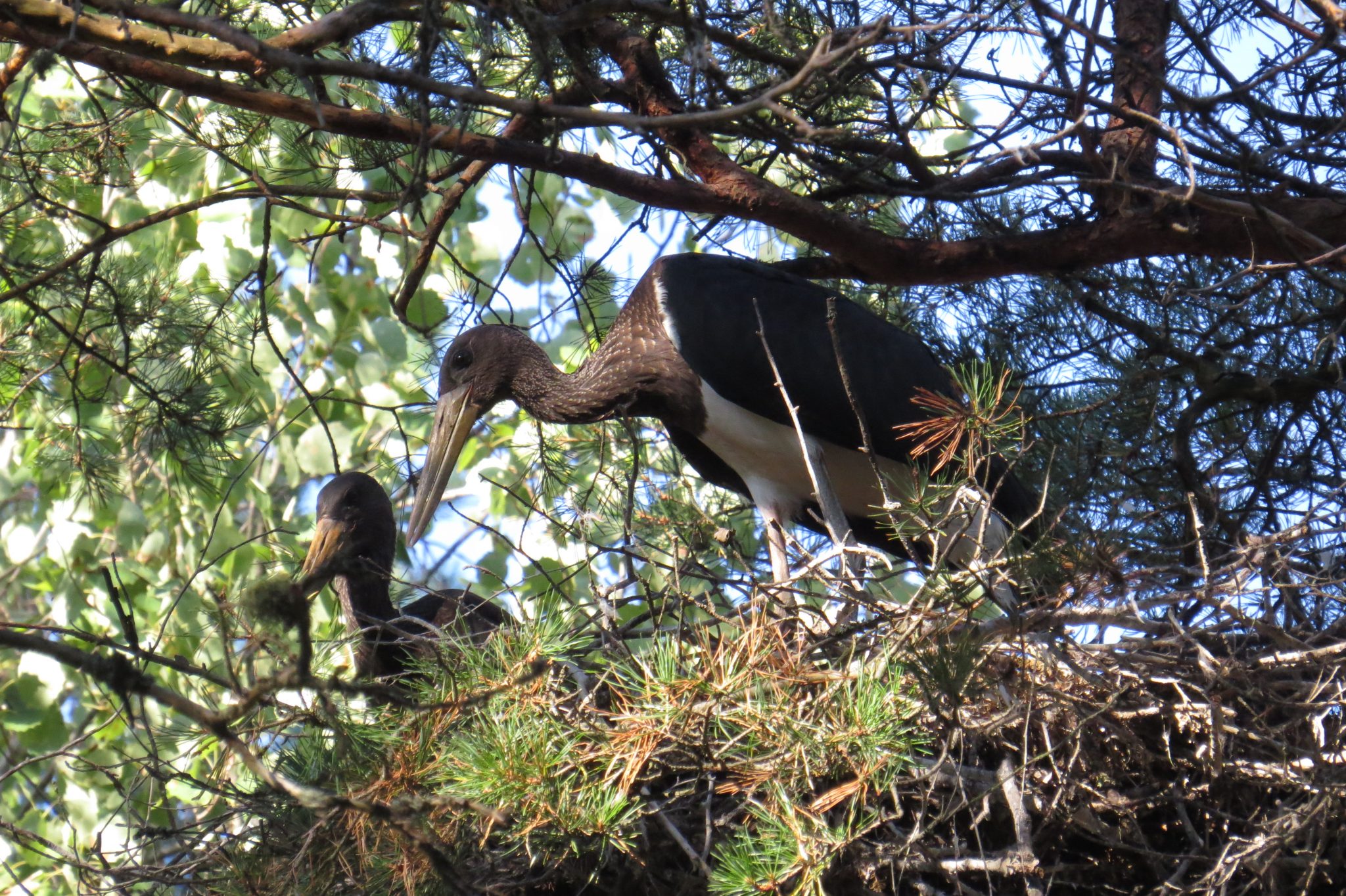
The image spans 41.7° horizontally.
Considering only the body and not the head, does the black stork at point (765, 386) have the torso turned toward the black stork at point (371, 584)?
yes

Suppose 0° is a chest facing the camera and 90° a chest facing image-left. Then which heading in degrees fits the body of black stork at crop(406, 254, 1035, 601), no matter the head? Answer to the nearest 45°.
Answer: approximately 90°
